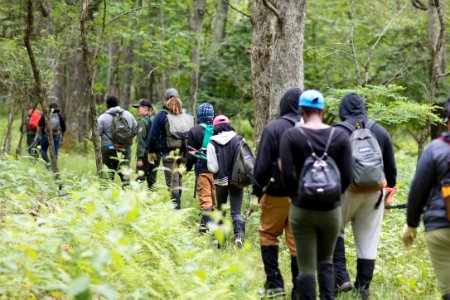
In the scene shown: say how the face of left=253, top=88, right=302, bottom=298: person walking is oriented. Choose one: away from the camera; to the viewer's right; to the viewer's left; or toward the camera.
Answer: away from the camera

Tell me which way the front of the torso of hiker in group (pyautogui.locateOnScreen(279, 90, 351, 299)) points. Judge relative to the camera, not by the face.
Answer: away from the camera

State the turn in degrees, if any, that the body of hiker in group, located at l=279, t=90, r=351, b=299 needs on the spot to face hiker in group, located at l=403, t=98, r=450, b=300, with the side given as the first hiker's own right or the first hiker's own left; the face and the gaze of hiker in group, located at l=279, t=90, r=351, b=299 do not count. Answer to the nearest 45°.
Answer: approximately 90° to the first hiker's own right

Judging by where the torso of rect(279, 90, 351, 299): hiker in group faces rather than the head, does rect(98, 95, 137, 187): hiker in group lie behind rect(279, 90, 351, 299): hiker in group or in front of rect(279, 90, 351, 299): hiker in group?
in front

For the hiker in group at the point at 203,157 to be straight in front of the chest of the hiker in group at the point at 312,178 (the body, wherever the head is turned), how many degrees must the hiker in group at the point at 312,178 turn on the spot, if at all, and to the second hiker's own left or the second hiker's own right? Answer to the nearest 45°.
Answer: approximately 45° to the second hiker's own left

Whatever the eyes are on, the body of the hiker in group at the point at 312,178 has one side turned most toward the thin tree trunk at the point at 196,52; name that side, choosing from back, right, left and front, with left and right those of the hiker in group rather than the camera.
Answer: front

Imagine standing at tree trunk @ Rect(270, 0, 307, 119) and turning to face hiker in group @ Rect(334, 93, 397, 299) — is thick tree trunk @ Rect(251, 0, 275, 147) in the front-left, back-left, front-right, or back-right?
back-right

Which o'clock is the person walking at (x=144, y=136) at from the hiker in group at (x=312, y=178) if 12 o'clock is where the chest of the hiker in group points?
The person walking is roughly at 11 o'clock from the hiker in group.

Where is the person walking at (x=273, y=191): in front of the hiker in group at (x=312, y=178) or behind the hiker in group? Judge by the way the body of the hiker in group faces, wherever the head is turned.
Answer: in front

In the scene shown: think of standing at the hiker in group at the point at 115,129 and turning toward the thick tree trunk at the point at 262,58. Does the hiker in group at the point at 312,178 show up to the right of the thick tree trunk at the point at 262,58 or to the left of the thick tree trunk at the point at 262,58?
right

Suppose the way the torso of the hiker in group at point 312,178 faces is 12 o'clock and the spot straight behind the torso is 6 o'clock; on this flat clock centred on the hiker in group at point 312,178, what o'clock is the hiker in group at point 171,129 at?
the hiker in group at point 171,129 is roughly at 11 o'clock from the hiker in group at point 312,178.
